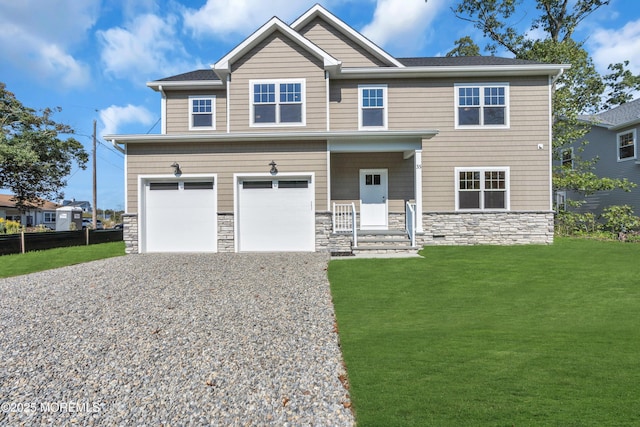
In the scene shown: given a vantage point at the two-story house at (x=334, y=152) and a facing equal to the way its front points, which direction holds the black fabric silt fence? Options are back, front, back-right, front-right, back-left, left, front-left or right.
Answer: right

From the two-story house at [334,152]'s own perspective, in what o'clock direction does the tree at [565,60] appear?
The tree is roughly at 8 o'clock from the two-story house.

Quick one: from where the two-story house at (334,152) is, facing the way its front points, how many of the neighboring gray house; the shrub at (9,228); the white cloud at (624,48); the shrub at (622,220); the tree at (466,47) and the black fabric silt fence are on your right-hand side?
2

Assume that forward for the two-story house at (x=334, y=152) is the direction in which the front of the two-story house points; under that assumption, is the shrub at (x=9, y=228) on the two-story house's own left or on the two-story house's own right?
on the two-story house's own right

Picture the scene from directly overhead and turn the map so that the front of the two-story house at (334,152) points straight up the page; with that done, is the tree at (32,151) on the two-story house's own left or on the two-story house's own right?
on the two-story house's own right

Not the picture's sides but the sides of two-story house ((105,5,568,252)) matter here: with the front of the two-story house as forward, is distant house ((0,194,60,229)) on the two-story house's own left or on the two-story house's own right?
on the two-story house's own right

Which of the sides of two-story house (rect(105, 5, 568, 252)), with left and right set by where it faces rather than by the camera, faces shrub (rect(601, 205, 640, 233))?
left

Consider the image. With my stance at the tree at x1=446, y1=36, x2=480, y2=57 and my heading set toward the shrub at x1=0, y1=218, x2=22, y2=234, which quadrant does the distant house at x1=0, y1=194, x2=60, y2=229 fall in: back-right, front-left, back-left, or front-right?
front-right

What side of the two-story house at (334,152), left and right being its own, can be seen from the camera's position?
front

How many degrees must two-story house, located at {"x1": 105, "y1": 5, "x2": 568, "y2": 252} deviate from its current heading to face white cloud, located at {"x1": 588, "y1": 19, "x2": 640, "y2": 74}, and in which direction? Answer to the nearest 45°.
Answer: approximately 135° to its left

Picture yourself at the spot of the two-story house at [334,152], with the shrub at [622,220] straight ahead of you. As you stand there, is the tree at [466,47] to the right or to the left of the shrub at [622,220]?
left

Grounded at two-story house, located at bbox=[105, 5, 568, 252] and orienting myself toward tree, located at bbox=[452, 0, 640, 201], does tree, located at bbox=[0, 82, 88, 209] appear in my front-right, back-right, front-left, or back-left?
back-left
